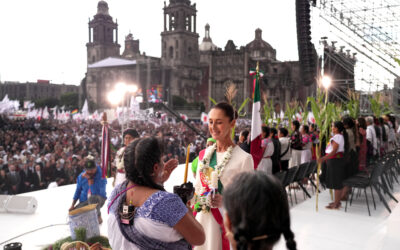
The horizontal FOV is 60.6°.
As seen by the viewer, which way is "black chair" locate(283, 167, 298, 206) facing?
to the viewer's left

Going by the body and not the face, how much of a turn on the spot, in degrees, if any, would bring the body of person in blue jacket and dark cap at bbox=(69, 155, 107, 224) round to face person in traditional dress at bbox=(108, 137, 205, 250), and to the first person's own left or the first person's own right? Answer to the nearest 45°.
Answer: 0° — they already face them

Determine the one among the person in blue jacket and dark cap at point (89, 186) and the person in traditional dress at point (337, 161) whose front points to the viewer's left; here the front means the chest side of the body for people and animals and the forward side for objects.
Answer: the person in traditional dress at point (337, 161)

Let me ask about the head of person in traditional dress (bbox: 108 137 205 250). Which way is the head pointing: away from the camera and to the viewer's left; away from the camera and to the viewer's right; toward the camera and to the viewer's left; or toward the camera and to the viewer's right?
away from the camera and to the viewer's right

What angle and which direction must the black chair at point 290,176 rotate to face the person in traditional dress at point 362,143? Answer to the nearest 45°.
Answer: approximately 135° to its right

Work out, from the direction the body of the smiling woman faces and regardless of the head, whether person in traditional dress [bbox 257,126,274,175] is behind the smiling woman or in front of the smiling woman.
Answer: behind

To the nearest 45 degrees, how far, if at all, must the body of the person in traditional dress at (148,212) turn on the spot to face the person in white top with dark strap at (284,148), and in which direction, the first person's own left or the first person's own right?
0° — they already face them
